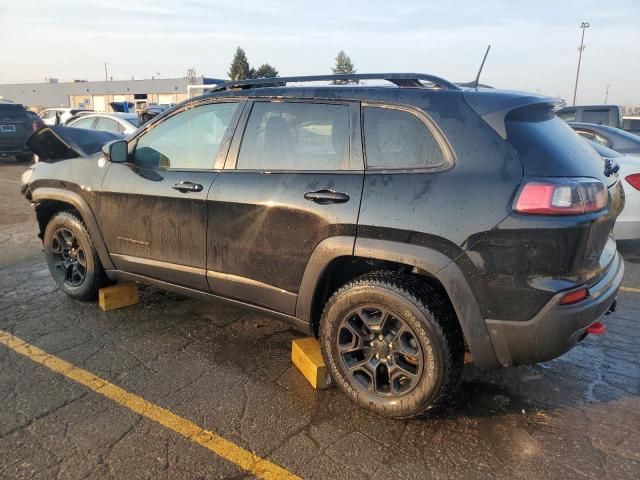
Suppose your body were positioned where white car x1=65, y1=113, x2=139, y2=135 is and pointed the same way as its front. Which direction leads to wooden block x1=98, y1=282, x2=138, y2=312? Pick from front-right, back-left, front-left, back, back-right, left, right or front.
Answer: back-left

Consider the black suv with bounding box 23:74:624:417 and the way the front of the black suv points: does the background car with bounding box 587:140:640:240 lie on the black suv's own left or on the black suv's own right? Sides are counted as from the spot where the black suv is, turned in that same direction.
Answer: on the black suv's own right

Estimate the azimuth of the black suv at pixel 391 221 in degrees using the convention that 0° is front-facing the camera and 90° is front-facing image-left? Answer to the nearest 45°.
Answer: approximately 135°

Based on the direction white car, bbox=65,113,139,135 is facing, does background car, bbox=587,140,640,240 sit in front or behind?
behind

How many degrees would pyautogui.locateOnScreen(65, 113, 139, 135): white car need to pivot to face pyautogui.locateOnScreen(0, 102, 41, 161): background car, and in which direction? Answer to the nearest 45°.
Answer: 0° — it already faces it

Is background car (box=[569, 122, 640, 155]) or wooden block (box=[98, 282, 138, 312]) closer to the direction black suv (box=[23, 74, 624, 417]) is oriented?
the wooden block

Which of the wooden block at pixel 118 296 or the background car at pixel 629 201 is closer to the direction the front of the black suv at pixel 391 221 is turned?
the wooden block
